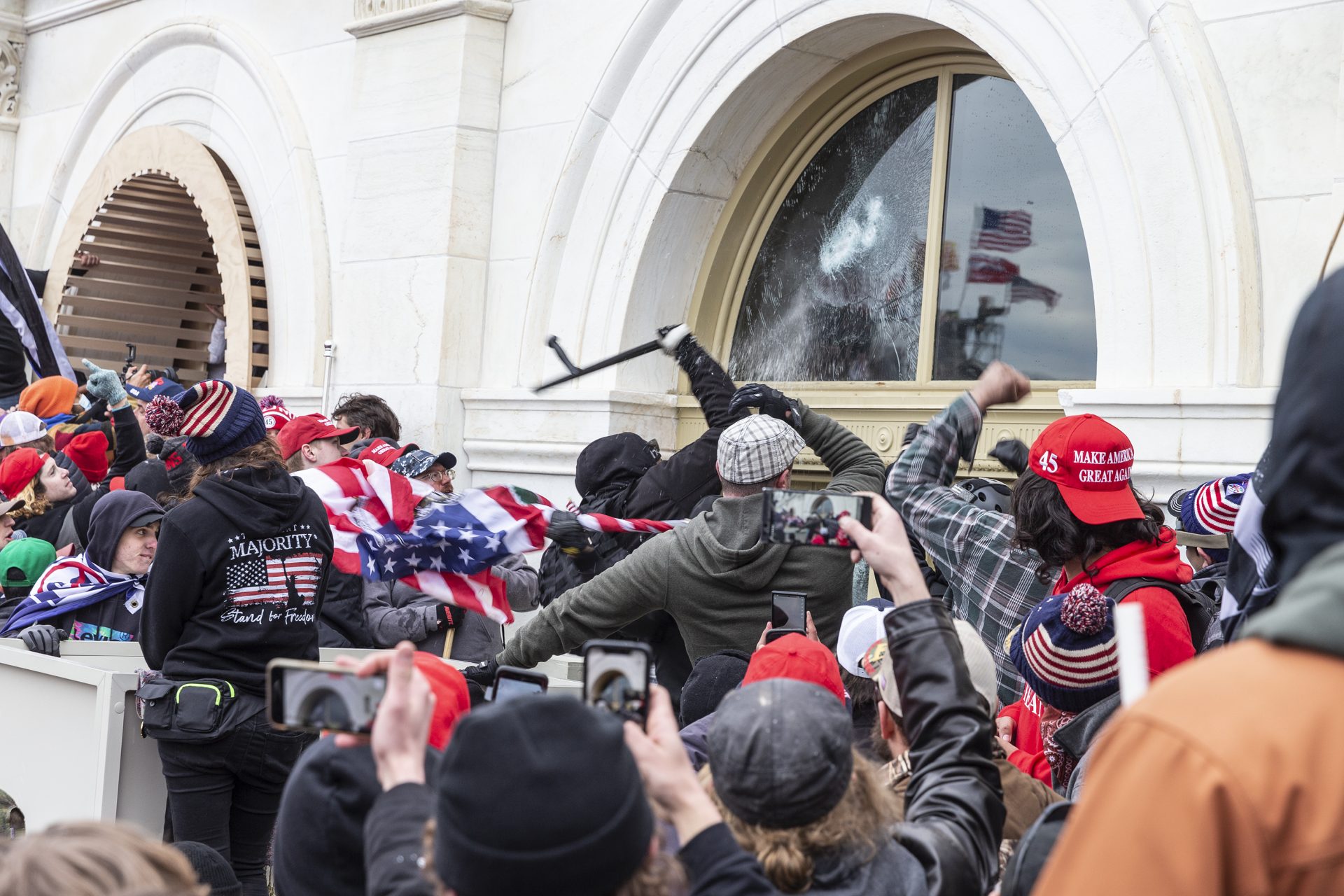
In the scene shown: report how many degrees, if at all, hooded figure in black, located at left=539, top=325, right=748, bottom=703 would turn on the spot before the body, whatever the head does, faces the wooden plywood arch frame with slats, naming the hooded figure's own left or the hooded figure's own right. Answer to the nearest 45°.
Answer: approximately 90° to the hooded figure's own left

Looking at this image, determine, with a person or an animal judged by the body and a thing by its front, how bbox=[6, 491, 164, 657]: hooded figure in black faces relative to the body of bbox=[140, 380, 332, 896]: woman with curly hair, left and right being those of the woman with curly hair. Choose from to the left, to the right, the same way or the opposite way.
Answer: the opposite way

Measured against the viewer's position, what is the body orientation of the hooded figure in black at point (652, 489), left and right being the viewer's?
facing away from the viewer and to the right of the viewer

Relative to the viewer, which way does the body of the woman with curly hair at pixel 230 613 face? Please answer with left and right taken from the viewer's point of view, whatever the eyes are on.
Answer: facing away from the viewer and to the left of the viewer

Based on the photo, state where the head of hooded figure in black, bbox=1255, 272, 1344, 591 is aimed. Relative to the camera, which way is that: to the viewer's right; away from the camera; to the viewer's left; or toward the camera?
away from the camera

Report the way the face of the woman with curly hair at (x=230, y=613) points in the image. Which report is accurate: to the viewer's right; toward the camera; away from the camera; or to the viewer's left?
away from the camera

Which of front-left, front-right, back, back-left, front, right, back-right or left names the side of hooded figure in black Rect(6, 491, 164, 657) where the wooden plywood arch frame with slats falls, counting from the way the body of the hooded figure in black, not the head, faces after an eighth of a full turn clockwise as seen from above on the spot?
back

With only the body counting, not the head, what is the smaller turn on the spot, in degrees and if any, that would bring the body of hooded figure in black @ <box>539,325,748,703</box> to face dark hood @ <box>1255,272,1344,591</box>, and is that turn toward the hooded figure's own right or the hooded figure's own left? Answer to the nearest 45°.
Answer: approximately 135° to the hooded figure's own right
